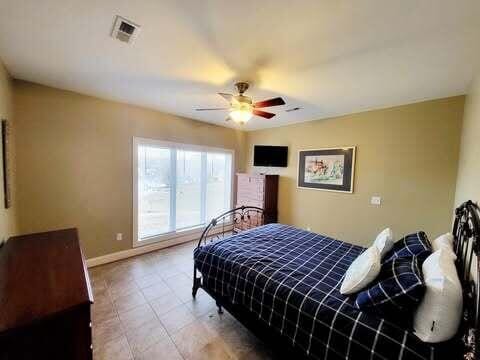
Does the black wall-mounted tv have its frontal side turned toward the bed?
yes

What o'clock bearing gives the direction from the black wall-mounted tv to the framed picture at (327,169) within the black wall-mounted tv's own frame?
The framed picture is roughly at 10 o'clock from the black wall-mounted tv.

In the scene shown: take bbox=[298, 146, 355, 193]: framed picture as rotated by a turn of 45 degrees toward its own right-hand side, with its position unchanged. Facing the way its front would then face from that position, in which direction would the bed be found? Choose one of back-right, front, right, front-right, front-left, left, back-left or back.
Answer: left

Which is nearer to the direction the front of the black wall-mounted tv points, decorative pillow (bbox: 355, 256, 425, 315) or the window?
the decorative pillow

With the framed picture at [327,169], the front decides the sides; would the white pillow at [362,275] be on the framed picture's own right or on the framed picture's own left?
on the framed picture's own left

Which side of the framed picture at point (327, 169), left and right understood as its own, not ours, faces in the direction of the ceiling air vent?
front

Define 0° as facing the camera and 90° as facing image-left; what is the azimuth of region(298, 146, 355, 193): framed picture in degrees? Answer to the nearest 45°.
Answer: approximately 45°

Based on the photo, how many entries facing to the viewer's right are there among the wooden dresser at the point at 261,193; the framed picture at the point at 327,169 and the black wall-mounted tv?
0

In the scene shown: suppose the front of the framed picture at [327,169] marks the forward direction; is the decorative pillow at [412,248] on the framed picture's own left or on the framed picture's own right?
on the framed picture's own left

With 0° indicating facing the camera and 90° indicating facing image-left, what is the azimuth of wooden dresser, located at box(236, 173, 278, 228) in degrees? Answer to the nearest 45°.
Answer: approximately 45°

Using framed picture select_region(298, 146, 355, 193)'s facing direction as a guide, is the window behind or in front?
in front

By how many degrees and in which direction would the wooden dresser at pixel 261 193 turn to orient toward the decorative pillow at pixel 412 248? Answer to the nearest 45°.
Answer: approximately 90° to its left

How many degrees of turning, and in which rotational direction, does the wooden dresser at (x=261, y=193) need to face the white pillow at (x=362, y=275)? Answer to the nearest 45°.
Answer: approximately 45° to its left

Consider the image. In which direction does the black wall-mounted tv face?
toward the camera

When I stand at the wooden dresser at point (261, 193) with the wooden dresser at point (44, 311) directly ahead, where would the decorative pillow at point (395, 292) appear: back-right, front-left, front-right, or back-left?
front-left
